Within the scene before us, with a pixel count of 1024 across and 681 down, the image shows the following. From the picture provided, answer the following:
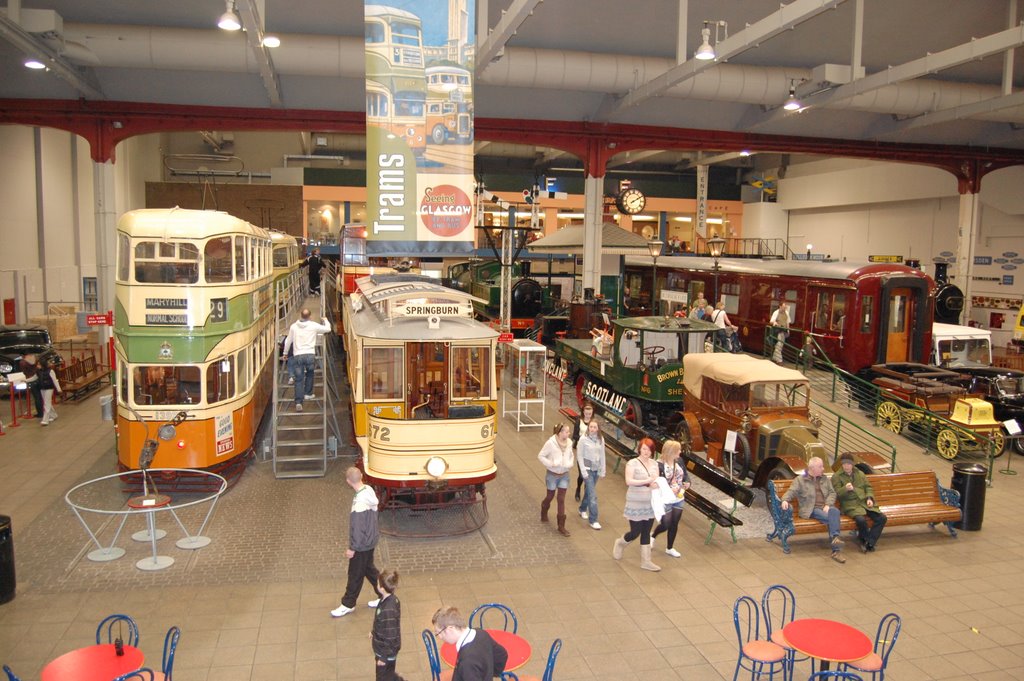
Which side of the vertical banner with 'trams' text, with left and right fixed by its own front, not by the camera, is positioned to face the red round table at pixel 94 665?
front

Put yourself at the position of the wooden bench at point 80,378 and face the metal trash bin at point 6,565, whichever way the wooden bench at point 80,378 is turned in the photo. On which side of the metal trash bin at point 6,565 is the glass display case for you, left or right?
left

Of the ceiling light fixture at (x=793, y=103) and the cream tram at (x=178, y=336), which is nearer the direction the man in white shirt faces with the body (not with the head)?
the ceiling light fixture

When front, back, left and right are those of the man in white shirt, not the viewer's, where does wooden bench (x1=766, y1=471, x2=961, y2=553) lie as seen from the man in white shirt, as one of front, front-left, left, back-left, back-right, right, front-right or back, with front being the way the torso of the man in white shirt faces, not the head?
back-right

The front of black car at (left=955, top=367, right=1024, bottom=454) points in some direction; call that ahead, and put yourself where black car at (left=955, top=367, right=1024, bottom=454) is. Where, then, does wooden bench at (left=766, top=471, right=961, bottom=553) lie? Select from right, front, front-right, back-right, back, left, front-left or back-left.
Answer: front-left

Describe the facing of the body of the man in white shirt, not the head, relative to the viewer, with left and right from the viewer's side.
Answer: facing away from the viewer

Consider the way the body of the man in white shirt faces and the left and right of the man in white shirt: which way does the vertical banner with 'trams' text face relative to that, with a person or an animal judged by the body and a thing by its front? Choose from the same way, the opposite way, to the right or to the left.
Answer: the opposite way
